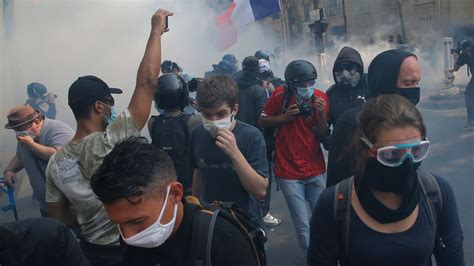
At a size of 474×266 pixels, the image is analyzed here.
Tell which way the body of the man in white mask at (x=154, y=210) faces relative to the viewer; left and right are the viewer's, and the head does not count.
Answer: facing the viewer and to the left of the viewer

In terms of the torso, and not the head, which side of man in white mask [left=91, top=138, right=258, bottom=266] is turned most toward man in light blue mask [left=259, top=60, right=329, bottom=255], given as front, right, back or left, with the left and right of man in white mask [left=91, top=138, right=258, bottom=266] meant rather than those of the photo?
back

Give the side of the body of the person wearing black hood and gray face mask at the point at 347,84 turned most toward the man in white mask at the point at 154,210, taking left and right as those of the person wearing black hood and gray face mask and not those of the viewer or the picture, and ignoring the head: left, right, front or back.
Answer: front

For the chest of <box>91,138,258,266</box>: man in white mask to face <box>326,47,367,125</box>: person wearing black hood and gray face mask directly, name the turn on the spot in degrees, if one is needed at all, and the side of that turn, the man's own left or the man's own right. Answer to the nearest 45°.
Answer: approximately 180°

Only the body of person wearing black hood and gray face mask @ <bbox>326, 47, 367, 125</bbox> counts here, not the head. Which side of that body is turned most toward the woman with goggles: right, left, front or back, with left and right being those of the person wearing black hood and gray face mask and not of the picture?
front

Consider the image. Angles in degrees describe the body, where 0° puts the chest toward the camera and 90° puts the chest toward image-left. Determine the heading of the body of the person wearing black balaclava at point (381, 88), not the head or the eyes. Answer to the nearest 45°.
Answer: approximately 315°

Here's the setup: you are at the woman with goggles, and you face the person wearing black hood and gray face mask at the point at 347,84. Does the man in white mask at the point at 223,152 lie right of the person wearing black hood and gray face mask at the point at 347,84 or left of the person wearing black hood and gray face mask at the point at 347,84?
left

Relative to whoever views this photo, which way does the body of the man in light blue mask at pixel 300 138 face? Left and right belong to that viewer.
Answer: facing the viewer

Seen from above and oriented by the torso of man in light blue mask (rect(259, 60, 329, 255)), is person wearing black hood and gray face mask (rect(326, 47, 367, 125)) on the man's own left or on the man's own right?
on the man's own left

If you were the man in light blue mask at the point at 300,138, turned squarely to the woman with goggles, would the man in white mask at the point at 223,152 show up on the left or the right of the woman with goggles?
right

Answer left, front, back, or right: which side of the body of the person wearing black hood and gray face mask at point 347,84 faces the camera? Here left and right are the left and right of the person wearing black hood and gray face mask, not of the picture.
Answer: front

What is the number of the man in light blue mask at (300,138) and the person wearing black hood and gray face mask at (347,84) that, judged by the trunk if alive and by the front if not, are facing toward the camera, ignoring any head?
2
